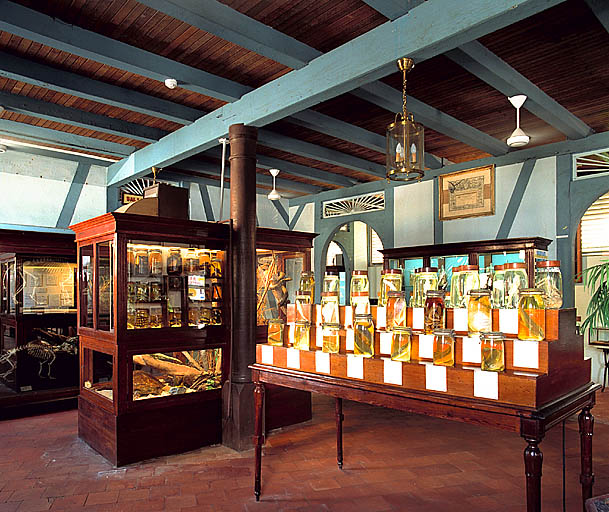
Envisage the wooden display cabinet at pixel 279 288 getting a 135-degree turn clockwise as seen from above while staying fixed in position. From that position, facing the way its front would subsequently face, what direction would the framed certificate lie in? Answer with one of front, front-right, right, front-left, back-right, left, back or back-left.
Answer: back-right

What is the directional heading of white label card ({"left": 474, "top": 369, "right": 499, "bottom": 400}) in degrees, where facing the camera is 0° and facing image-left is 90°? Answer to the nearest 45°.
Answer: approximately 45°

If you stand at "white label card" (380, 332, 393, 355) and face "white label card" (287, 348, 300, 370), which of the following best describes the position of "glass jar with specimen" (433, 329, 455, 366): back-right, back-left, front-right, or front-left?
back-left
